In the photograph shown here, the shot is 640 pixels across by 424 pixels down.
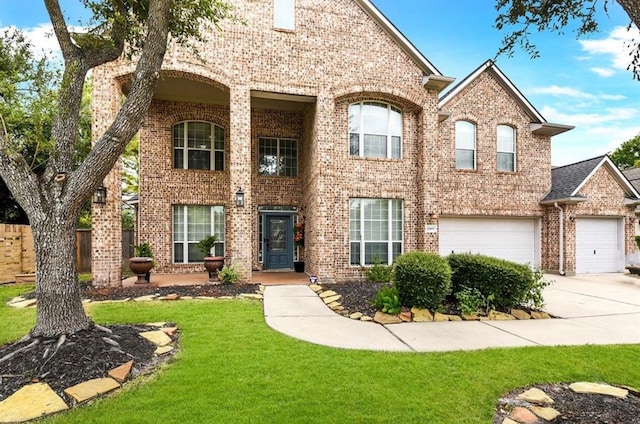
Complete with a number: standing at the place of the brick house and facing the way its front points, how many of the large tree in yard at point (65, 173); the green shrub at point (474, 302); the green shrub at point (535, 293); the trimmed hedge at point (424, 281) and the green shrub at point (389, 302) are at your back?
0

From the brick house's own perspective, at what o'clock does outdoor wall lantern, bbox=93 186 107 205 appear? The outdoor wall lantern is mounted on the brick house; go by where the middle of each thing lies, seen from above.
The outdoor wall lantern is roughly at 2 o'clock from the brick house.

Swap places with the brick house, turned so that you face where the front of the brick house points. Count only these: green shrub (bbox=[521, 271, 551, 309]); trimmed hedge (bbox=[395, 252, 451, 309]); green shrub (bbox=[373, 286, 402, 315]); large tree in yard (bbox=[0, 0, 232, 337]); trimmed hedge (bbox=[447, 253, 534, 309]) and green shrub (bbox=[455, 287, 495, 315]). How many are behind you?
0

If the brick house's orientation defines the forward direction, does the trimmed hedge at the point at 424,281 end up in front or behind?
in front

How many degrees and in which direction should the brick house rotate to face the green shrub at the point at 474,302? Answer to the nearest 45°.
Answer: approximately 45° to its left

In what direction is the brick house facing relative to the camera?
toward the camera

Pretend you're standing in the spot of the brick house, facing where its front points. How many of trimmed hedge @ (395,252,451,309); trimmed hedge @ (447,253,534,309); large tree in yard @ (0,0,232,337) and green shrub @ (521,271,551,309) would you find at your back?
0

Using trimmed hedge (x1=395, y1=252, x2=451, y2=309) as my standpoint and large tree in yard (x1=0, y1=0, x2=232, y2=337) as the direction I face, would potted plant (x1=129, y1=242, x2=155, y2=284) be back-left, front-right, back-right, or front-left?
front-right

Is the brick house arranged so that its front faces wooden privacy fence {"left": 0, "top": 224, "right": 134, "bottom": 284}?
no

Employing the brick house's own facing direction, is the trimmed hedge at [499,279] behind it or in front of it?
in front
